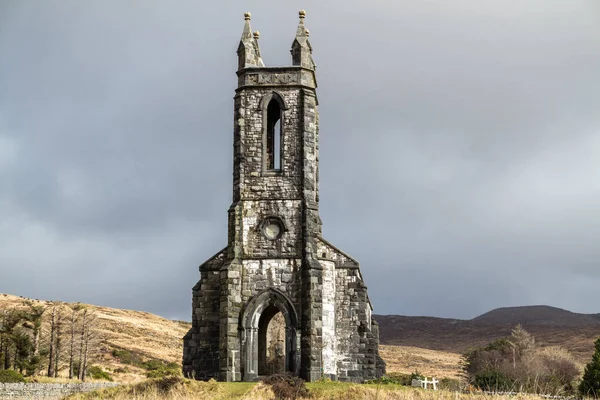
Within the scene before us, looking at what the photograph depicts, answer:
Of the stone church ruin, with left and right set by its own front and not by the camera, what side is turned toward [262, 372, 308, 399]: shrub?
front

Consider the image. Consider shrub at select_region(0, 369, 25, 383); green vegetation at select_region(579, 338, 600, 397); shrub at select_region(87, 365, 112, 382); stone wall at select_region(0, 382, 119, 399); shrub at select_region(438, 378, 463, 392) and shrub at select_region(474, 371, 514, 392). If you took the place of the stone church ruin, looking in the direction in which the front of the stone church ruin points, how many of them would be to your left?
3

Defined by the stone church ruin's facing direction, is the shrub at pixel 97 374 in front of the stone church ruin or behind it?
behind

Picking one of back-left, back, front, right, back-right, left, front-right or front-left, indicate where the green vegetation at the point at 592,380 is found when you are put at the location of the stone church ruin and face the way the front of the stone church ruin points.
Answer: left

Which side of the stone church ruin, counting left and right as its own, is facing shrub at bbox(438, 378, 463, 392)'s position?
left

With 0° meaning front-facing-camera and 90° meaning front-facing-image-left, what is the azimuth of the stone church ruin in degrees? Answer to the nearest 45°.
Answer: approximately 0°

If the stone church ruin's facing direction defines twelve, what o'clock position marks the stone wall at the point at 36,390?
The stone wall is roughly at 3 o'clock from the stone church ruin.

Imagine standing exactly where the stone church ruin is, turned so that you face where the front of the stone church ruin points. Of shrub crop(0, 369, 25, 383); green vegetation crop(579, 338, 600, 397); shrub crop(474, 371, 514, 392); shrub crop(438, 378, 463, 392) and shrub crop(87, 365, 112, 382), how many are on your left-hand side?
3

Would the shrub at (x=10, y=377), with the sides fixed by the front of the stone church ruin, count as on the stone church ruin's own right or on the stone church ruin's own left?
on the stone church ruin's own right

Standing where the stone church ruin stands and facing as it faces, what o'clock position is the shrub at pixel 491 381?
The shrub is roughly at 9 o'clock from the stone church ruin.
